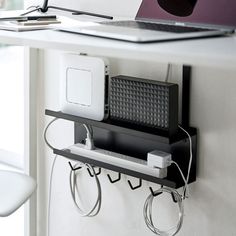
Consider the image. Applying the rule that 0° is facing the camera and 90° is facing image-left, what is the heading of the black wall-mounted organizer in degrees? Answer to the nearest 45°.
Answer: approximately 45°

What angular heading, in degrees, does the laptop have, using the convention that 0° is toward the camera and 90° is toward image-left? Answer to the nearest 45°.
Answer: approximately 45°
